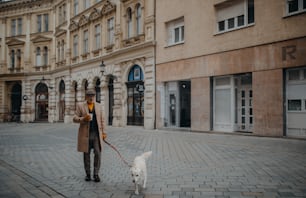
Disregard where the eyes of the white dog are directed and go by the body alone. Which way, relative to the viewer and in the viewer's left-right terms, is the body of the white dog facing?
facing the viewer and to the left of the viewer

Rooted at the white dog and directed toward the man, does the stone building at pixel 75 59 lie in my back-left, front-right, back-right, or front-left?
front-right

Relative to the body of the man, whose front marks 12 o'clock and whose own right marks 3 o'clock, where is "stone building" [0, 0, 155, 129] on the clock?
The stone building is roughly at 6 o'clock from the man.

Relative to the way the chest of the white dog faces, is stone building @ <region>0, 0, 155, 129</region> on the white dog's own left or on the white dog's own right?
on the white dog's own right

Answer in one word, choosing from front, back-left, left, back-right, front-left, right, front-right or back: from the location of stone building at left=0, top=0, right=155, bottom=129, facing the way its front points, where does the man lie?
front-left

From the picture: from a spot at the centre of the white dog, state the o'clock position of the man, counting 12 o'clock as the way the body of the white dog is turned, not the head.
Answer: The man is roughly at 3 o'clock from the white dog.

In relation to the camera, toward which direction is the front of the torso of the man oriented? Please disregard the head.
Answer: toward the camera

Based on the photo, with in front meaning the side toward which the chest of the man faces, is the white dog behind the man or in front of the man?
in front

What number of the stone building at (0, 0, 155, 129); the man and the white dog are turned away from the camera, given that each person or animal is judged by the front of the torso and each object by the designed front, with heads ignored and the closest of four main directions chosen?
0

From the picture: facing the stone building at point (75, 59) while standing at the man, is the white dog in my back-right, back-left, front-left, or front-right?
back-right

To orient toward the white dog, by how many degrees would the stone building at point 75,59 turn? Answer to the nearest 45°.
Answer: approximately 45° to its left
